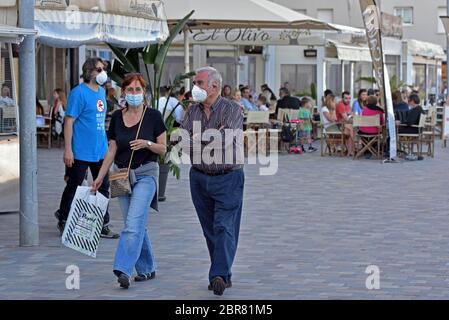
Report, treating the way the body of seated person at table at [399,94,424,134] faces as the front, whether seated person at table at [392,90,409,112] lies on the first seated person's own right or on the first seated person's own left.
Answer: on the first seated person's own right

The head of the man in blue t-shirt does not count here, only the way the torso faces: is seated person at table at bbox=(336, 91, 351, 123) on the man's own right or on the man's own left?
on the man's own left

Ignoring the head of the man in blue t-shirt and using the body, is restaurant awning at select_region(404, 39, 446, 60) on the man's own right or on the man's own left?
on the man's own left

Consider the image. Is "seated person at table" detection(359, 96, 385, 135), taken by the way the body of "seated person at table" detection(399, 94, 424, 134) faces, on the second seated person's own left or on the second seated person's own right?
on the second seated person's own left

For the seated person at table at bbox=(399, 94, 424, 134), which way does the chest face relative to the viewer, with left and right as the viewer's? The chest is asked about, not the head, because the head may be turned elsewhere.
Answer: facing to the left of the viewer

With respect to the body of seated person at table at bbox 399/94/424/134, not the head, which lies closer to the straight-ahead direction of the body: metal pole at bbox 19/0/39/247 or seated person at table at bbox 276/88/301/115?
the seated person at table

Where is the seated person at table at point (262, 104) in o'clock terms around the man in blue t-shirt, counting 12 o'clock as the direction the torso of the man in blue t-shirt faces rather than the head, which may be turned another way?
The seated person at table is roughly at 8 o'clock from the man in blue t-shirt.

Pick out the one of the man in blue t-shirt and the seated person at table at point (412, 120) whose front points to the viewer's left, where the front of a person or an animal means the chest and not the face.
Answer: the seated person at table

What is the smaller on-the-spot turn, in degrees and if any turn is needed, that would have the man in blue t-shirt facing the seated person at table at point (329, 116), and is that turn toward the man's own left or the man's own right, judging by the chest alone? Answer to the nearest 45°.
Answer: approximately 90° to the man's own left

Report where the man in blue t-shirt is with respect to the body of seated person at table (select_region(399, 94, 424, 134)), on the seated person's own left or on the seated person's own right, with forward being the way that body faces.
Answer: on the seated person's own left

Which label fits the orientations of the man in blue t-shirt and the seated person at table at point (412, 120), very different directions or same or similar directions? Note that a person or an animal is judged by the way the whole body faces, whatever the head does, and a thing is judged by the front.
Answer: very different directions

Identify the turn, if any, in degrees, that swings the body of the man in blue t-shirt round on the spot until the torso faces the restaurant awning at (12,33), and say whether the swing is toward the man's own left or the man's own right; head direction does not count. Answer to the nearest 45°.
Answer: approximately 90° to the man's own right

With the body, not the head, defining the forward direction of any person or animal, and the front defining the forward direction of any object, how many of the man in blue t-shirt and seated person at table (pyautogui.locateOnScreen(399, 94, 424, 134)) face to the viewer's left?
1
